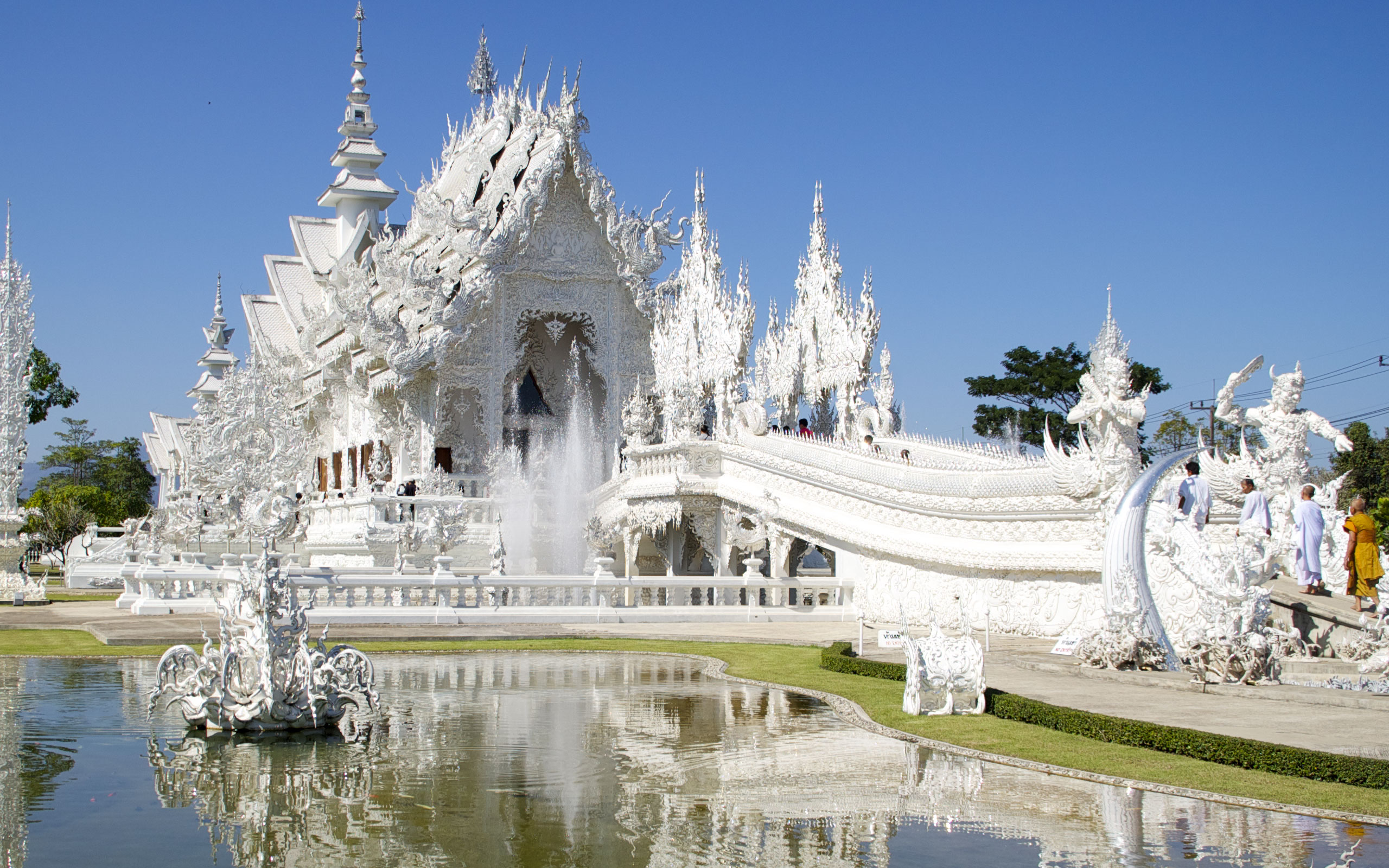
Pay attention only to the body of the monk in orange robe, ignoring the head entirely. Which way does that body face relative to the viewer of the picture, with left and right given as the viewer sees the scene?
facing away from the viewer and to the left of the viewer

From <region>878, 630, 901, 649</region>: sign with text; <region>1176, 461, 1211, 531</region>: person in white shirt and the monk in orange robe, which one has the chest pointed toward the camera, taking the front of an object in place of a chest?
the sign with text

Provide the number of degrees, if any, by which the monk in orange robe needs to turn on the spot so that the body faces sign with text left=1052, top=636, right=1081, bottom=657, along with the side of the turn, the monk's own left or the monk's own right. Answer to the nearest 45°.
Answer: approximately 45° to the monk's own left

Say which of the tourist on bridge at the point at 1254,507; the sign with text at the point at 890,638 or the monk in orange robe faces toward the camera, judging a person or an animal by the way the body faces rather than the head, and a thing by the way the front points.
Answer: the sign with text

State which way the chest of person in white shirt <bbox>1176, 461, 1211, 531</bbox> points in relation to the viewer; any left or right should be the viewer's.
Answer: facing away from the viewer and to the left of the viewer

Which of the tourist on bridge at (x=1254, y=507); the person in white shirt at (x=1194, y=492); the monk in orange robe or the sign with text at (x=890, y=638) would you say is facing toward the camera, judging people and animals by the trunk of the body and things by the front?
the sign with text

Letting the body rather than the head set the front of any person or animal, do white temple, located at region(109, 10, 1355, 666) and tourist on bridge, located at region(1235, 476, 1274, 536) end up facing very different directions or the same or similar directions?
very different directions

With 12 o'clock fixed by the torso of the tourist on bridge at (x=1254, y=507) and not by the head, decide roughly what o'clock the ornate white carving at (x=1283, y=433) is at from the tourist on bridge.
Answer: The ornate white carving is roughly at 2 o'clock from the tourist on bridge.

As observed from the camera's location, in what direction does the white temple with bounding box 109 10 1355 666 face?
facing the viewer and to the right of the viewer

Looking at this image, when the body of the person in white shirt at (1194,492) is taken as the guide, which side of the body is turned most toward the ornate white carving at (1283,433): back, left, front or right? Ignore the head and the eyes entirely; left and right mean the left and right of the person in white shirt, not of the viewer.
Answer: right

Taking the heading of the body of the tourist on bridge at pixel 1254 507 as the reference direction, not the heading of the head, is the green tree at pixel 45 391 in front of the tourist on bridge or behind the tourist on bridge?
in front

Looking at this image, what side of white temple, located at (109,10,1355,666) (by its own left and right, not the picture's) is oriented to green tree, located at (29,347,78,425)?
back

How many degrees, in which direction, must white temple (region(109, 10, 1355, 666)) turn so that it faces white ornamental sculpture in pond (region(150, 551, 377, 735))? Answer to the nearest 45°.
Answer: approximately 45° to its right

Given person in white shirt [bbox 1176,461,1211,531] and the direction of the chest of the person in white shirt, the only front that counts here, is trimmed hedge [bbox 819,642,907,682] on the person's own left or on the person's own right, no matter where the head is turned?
on the person's own left

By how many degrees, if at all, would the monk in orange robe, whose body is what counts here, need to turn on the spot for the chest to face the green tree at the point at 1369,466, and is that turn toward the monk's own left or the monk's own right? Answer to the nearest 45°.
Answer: approximately 45° to the monk's own right
